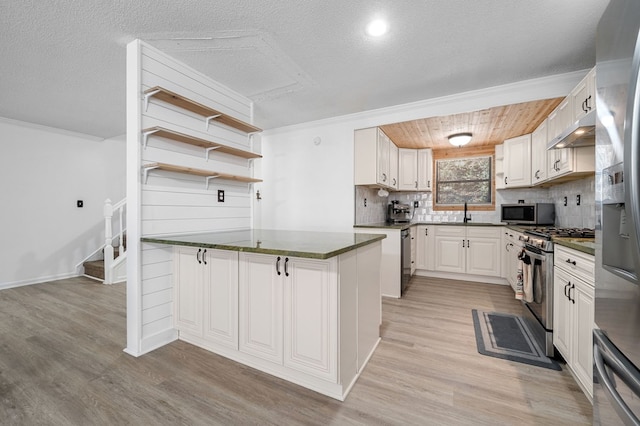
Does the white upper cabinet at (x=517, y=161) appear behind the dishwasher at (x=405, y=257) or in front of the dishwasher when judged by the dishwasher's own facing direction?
in front

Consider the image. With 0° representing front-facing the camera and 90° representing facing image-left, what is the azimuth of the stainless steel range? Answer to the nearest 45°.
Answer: approximately 45°

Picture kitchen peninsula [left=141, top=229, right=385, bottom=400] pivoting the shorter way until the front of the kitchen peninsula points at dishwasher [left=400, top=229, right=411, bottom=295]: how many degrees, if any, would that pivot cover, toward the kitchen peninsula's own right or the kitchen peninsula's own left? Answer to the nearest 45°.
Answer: approximately 180°

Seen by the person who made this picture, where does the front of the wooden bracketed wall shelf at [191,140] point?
facing the viewer and to the right of the viewer

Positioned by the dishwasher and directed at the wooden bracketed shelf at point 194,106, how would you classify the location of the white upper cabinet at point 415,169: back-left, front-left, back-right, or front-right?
back-right

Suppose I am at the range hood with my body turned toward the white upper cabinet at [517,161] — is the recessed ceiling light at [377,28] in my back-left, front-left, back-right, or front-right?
back-left

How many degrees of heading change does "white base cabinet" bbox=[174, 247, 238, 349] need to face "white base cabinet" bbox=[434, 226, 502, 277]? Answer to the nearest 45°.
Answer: approximately 135° to its left

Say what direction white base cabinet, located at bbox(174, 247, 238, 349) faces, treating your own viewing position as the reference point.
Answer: facing the viewer and to the left of the viewer

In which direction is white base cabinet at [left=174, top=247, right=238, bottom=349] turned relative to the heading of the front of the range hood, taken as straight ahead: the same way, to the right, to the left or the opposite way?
to the left

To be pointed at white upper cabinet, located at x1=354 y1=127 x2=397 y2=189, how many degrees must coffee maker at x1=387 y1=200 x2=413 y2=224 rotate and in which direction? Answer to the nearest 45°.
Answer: approximately 45° to its right

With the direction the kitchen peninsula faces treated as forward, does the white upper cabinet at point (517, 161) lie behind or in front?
behind

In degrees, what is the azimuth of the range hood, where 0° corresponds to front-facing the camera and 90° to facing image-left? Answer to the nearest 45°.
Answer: approximately 45°

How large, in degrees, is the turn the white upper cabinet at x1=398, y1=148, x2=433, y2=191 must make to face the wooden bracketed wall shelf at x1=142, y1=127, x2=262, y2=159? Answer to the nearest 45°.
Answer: approximately 45° to its right
